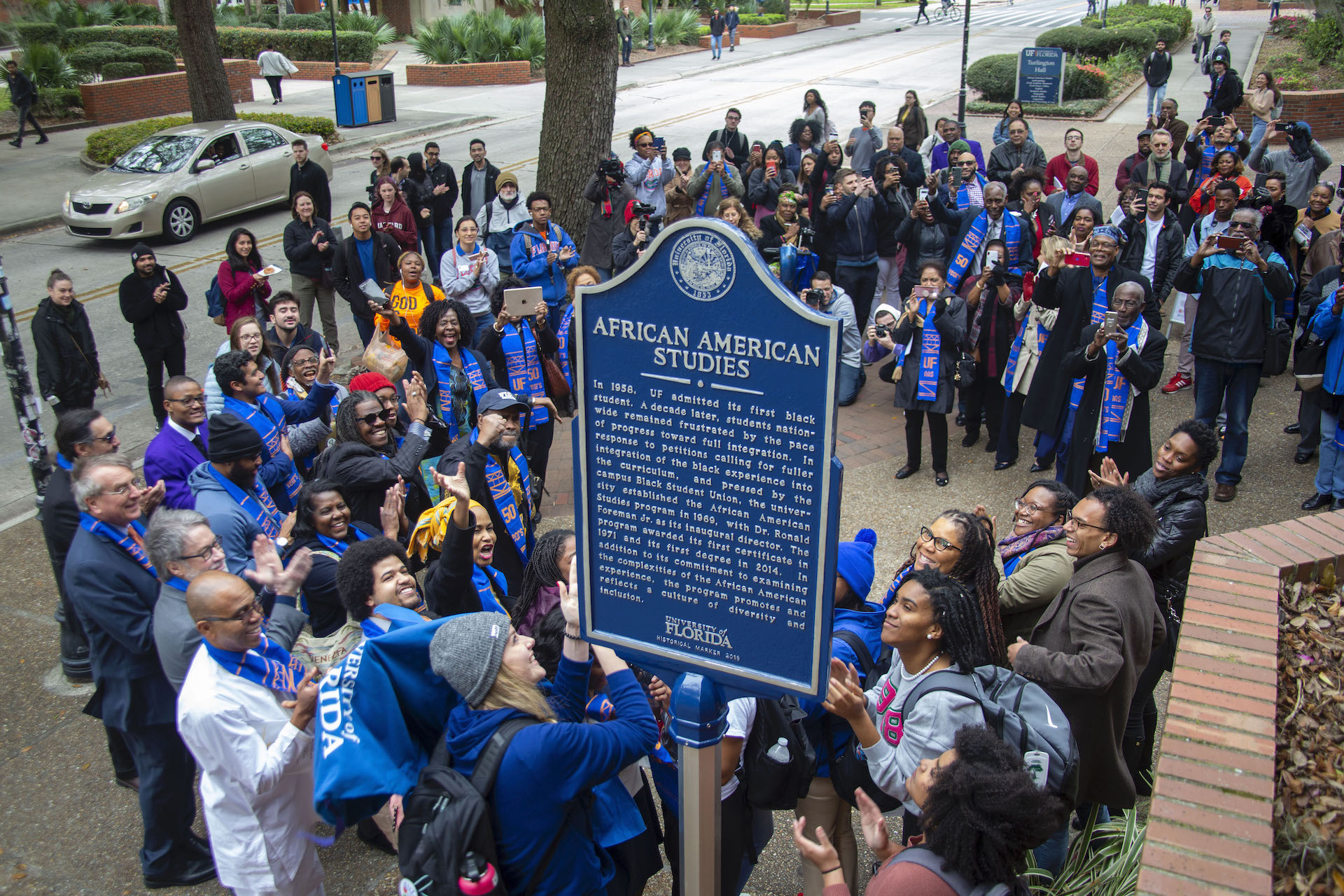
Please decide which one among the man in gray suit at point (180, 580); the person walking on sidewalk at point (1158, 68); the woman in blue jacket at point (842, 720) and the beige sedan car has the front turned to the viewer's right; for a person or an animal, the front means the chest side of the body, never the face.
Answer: the man in gray suit

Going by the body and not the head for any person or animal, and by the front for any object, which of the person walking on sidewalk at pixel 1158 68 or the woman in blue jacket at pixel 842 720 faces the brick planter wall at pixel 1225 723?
the person walking on sidewalk

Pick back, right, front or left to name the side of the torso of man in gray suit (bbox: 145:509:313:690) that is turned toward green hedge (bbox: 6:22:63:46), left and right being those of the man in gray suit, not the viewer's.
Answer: left

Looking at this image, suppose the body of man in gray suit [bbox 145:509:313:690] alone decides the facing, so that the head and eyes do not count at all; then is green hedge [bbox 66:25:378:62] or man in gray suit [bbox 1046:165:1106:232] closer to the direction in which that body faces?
the man in gray suit

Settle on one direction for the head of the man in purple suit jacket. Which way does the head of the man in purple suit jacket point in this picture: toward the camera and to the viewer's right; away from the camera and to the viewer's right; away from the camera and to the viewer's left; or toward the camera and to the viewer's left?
toward the camera and to the viewer's right

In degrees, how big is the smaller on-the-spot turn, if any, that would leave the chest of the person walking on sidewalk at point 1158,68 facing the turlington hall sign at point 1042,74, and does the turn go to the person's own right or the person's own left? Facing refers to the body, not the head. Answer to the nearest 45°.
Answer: approximately 135° to the person's own right

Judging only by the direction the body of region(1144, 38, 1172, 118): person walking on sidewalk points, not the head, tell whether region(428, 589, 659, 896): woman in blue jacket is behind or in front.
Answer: in front

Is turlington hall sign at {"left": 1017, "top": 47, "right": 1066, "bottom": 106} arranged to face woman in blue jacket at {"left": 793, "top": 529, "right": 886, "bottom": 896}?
yes

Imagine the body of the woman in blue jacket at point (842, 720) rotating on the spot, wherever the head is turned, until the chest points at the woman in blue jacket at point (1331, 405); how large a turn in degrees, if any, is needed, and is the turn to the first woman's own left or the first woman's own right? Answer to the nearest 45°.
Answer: approximately 135° to the first woman's own right

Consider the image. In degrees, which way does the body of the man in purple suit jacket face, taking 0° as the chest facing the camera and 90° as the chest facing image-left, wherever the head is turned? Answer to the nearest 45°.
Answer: approximately 315°

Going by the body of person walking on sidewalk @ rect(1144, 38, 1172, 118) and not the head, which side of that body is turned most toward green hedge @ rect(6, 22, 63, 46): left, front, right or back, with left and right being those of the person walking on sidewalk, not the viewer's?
right

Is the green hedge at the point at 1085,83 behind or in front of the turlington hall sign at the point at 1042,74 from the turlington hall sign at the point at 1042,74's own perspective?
behind

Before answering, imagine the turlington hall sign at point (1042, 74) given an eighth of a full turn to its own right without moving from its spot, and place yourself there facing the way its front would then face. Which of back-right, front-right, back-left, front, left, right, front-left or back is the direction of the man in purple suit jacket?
front-left

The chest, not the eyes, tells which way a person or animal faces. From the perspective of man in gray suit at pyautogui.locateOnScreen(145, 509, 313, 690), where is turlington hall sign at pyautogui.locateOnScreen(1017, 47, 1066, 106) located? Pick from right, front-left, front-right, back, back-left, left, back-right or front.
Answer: front-left
